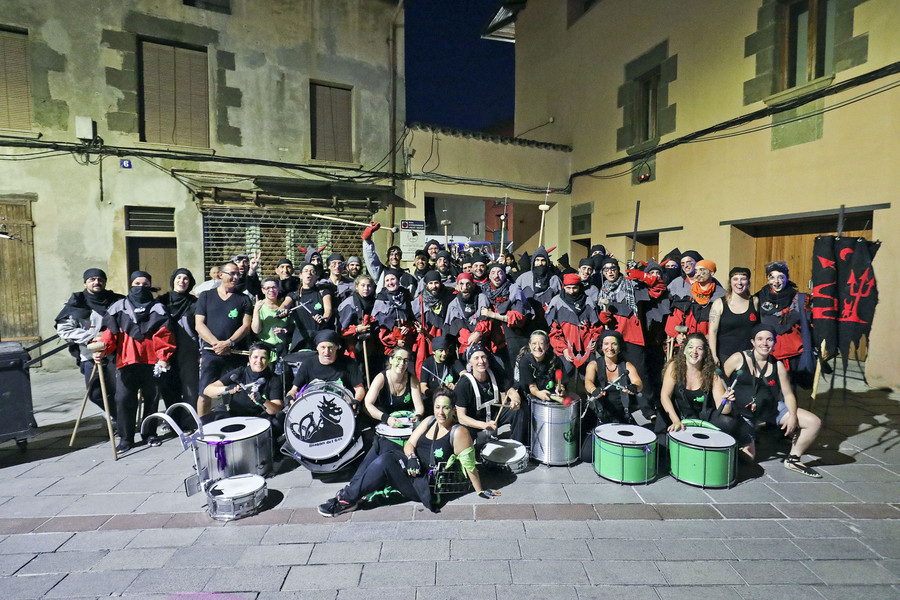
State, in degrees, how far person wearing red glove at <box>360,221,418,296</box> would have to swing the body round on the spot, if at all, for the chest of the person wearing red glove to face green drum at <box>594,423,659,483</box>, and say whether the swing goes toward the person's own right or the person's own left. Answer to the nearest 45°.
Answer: approximately 45° to the person's own left

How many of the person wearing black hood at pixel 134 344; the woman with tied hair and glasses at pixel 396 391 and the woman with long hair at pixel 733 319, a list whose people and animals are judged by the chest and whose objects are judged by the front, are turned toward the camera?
3

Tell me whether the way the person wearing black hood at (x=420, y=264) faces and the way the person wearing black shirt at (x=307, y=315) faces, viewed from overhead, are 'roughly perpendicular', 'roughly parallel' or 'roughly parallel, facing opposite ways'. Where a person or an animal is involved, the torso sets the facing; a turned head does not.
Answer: roughly parallel

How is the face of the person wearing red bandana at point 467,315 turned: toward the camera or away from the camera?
toward the camera

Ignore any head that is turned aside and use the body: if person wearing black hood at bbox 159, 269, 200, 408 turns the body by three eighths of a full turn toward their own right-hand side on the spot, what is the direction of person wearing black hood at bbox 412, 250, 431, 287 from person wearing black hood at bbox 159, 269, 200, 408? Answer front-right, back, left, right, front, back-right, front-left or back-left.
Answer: back-right

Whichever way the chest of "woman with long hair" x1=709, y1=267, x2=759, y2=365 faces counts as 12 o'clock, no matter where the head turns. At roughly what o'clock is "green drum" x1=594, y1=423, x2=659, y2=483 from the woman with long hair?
The green drum is roughly at 1 o'clock from the woman with long hair.

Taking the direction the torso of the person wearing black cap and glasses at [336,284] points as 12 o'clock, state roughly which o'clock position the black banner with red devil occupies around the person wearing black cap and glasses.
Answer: The black banner with red devil is roughly at 10 o'clock from the person wearing black cap and glasses.

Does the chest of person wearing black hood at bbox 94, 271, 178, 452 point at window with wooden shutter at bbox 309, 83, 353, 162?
no

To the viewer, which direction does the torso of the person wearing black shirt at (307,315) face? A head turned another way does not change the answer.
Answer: toward the camera

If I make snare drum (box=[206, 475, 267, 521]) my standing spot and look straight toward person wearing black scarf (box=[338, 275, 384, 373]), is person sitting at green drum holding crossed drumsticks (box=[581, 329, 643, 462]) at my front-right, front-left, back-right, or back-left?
front-right

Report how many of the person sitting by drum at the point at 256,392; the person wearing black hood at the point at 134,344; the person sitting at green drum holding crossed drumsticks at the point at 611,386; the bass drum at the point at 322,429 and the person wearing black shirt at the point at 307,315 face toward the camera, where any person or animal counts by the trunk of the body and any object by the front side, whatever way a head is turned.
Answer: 5

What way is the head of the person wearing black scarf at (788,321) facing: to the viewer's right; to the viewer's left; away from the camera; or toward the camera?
toward the camera

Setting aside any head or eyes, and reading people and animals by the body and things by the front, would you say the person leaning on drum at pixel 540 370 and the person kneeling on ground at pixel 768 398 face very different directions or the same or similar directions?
same or similar directions

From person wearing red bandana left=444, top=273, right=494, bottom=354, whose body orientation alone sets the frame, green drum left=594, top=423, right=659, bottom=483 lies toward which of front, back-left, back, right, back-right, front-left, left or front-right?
front-left

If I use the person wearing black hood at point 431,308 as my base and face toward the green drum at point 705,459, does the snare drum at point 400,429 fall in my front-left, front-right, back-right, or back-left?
front-right

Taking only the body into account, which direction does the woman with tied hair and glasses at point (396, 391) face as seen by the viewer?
toward the camera

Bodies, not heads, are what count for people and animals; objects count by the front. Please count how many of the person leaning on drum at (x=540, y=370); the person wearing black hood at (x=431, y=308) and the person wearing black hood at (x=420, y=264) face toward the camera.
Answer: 3

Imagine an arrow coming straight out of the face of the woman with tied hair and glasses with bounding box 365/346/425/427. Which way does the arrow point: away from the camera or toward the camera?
toward the camera

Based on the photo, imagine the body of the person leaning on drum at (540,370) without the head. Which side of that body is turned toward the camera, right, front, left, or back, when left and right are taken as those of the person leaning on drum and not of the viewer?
front

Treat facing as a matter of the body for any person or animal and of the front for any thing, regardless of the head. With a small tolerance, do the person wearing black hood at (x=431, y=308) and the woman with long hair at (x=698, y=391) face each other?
no

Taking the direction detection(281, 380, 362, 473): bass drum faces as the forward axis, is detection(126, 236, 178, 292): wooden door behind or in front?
behind

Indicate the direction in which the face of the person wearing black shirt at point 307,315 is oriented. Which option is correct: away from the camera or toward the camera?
toward the camera

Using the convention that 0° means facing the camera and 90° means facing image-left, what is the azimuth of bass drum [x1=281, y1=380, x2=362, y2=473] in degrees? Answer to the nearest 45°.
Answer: approximately 0°

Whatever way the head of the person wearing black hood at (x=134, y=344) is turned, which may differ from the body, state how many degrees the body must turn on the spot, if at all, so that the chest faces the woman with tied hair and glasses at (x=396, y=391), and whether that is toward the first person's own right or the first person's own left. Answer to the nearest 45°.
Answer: approximately 45° to the first person's own left
